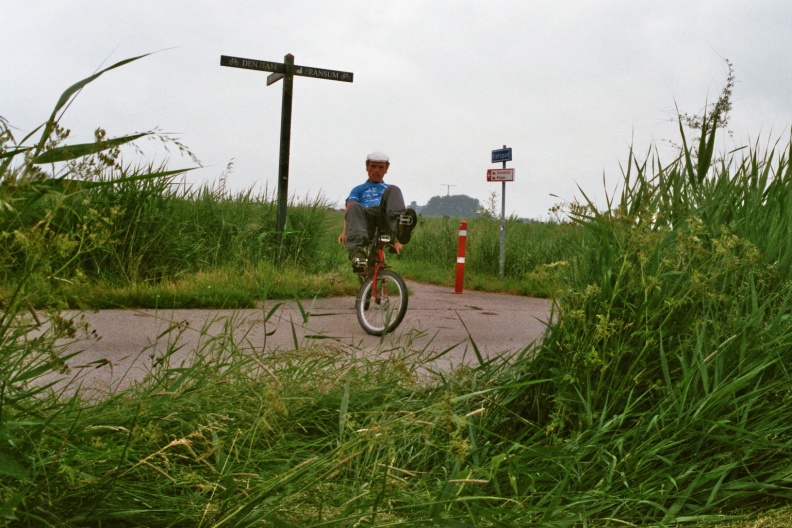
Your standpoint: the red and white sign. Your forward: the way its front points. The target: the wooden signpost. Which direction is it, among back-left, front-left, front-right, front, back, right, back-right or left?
front-right

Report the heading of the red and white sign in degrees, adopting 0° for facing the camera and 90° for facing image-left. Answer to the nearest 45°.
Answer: approximately 0°
